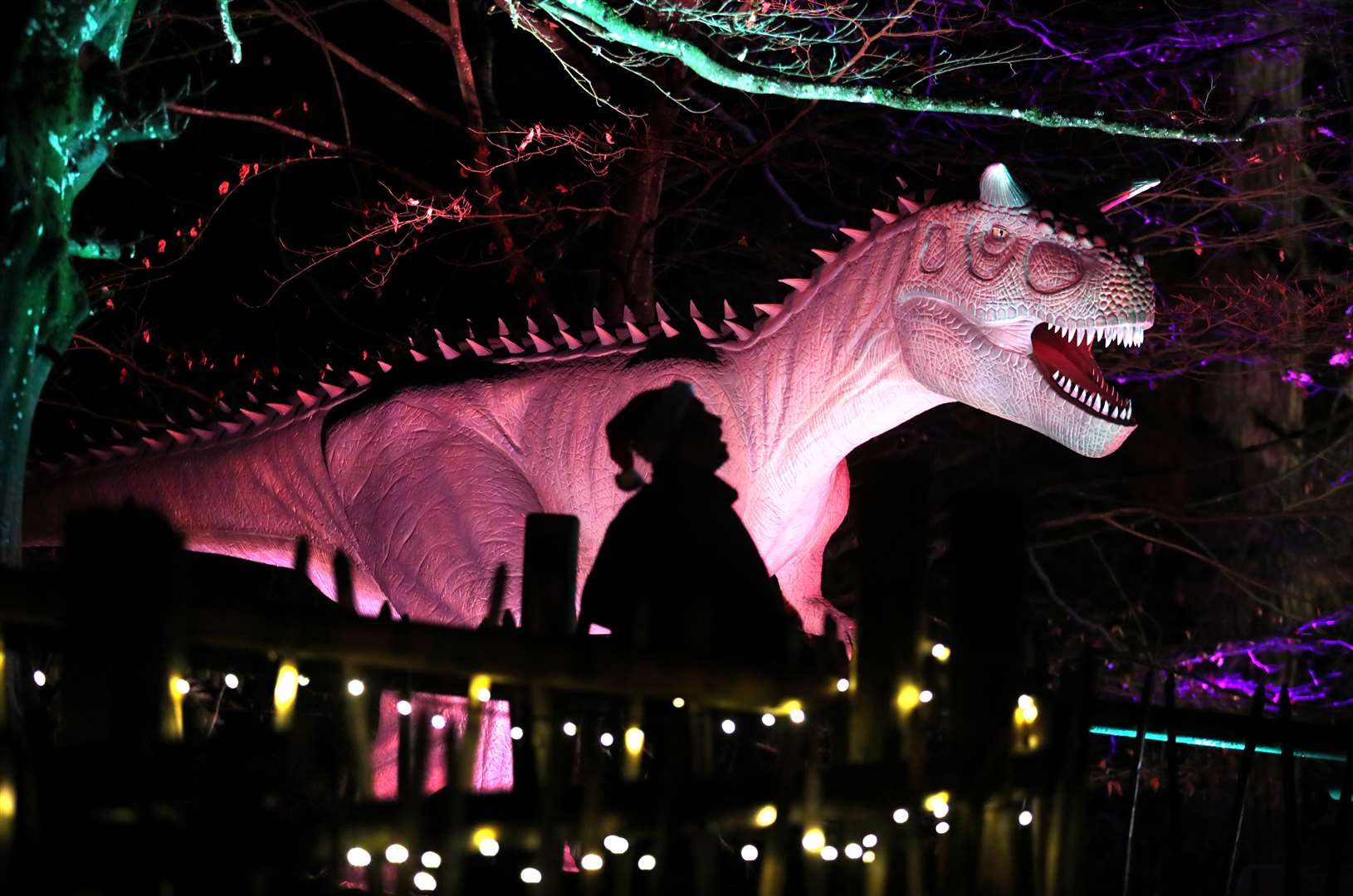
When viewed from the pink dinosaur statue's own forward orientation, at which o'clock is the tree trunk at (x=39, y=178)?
The tree trunk is roughly at 6 o'clock from the pink dinosaur statue.

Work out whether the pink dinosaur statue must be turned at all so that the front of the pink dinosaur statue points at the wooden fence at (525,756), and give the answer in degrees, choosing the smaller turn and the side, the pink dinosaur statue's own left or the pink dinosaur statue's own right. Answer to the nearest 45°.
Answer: approximately 90° to the pink dinosaur statue's own right

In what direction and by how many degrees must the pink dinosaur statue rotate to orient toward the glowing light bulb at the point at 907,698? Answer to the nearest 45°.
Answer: approximately 90° to its right

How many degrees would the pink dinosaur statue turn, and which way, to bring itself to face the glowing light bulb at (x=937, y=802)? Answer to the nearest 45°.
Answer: approximately 90° to its right

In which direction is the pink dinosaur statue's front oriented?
to the viewer's right
